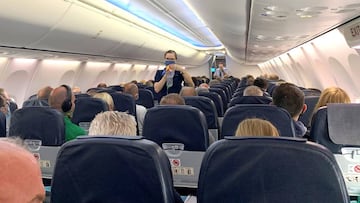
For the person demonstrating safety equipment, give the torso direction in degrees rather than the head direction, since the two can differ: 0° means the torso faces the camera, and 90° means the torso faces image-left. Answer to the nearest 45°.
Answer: approximately 0°

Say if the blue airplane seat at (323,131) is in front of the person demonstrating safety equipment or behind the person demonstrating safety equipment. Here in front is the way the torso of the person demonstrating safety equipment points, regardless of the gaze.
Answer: in front
